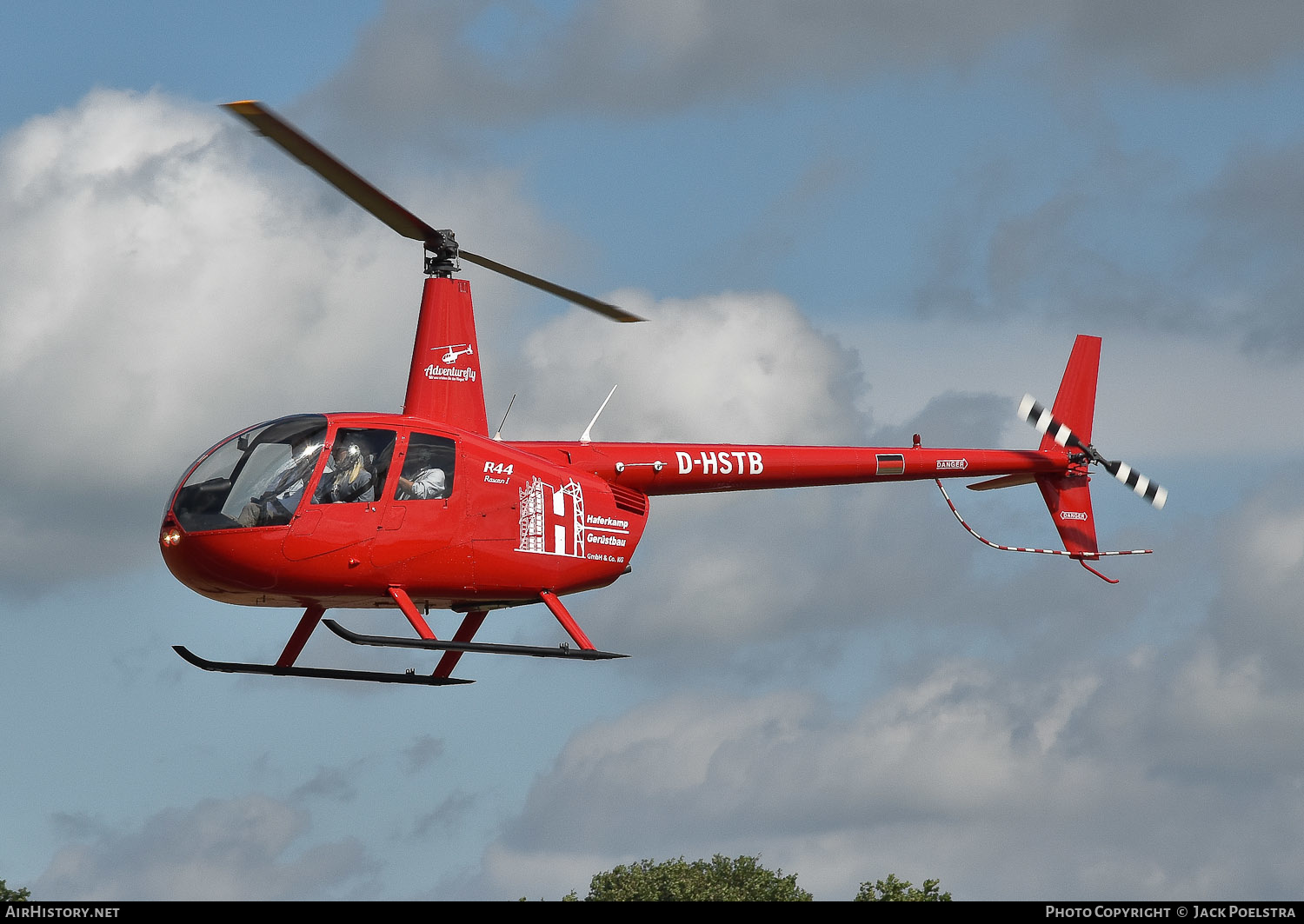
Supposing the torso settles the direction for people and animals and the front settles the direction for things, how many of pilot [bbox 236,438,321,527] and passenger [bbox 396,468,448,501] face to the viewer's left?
2

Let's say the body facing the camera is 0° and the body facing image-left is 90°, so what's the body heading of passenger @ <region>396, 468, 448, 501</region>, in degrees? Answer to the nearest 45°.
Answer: approximately 90°

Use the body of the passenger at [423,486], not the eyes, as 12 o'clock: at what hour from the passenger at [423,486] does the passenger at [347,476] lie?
the passenger at [347,476] is roughly at 11 o'clock from the passenger at [423,486].

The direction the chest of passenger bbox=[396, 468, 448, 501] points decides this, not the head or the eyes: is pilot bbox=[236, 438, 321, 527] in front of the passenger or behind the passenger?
in front

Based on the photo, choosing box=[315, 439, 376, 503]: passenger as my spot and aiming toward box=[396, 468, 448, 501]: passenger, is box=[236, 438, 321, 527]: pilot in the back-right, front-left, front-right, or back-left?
back-left

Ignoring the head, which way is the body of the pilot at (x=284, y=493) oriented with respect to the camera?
to the viewer's left

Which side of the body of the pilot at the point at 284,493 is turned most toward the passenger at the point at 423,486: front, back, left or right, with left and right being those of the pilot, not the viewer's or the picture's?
back
